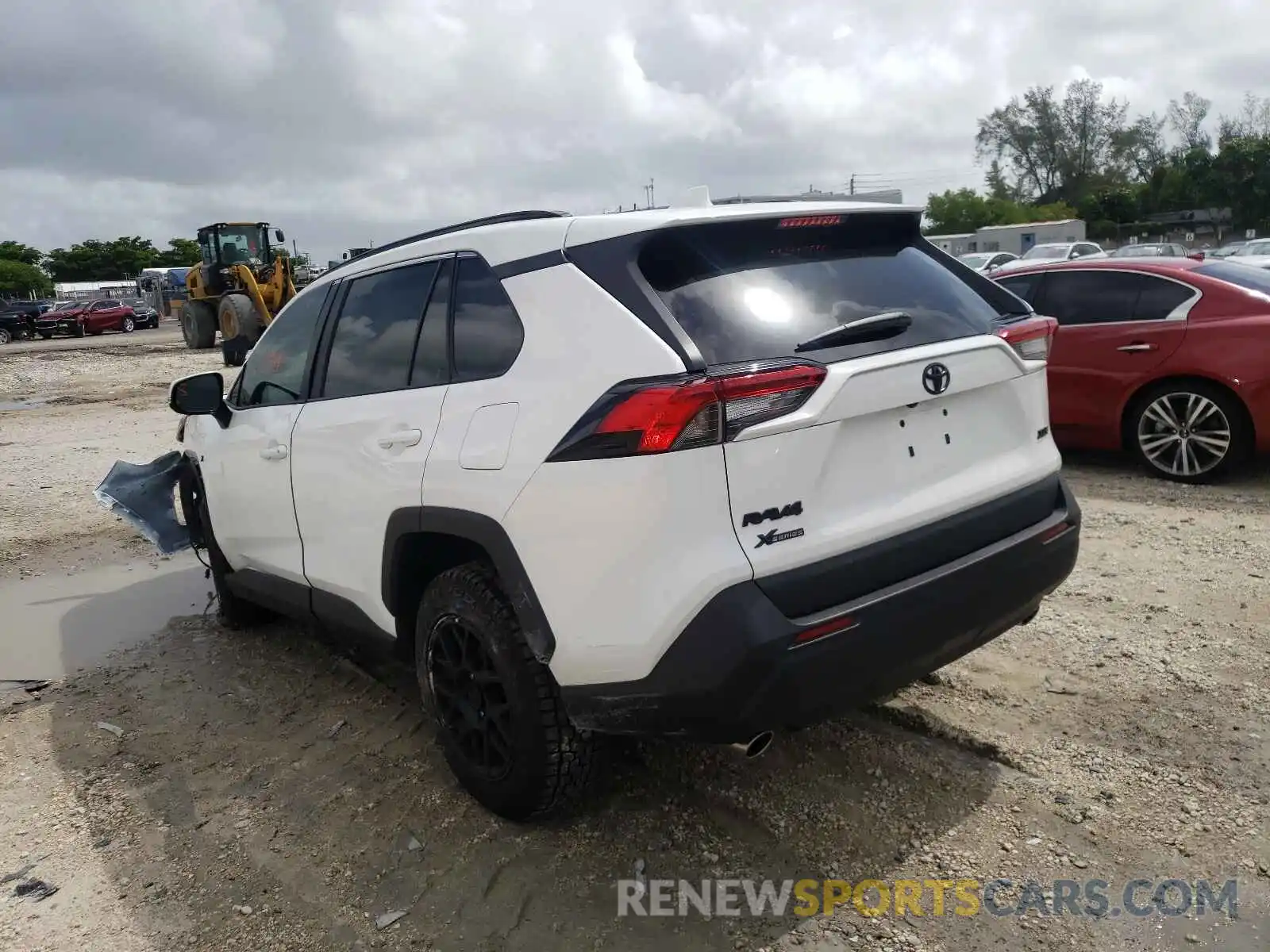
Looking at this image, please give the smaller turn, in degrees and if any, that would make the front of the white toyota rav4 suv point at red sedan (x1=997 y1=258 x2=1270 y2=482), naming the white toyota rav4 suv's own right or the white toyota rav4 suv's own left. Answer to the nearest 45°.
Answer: approximately 90° to the white toyota rav4 suv's own right

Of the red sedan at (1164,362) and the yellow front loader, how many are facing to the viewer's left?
1

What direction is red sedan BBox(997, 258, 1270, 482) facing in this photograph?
to the viewer's left

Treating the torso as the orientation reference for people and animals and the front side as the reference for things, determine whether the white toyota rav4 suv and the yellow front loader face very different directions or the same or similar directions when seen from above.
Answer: very different directions

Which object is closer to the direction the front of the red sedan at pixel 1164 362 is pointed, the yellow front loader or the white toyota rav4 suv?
the yellow front loader

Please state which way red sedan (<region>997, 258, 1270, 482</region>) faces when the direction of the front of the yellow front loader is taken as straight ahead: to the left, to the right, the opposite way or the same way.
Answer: the opposite way

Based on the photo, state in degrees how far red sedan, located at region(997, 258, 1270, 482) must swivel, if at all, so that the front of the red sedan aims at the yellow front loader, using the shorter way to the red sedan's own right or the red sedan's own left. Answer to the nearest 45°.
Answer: approximately 45° to the red sedan's own right

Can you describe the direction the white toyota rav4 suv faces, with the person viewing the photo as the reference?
facing away from the viewer and to the left of the viewer

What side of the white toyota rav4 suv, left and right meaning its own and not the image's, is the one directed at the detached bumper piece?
front

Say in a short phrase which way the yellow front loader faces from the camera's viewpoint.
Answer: facing the viewer and to the right of the viewer

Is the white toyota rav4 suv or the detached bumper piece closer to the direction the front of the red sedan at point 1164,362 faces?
the detached bumper piece

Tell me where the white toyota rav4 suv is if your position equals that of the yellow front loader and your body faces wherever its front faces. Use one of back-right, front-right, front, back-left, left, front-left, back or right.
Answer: front-right
